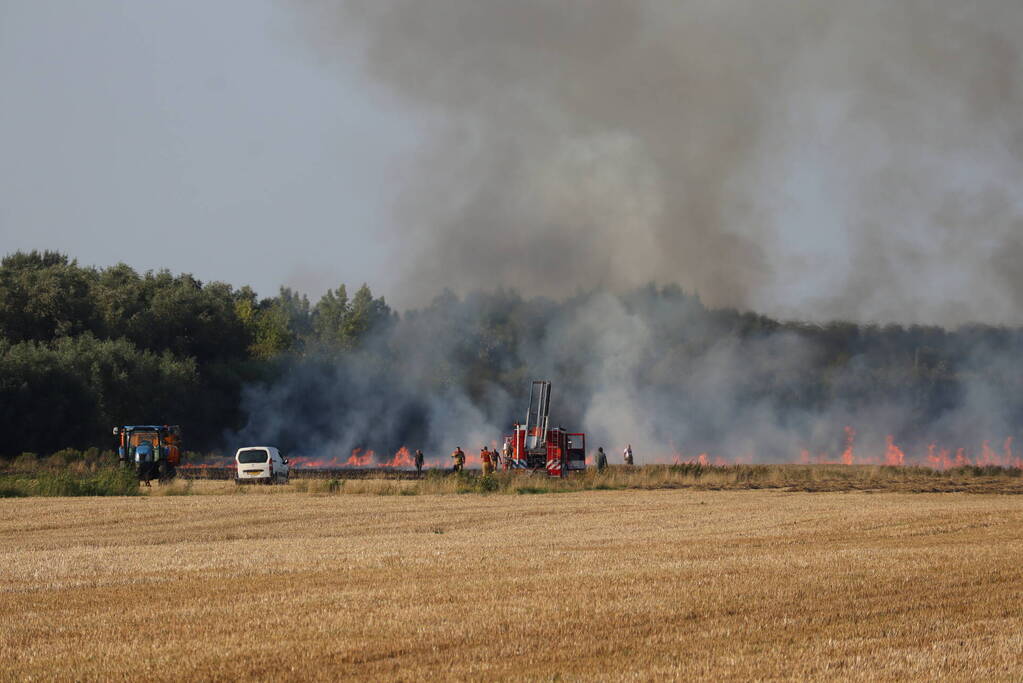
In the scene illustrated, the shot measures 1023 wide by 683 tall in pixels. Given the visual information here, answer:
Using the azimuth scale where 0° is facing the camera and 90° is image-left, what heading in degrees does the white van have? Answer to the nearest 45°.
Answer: approximately 225°
